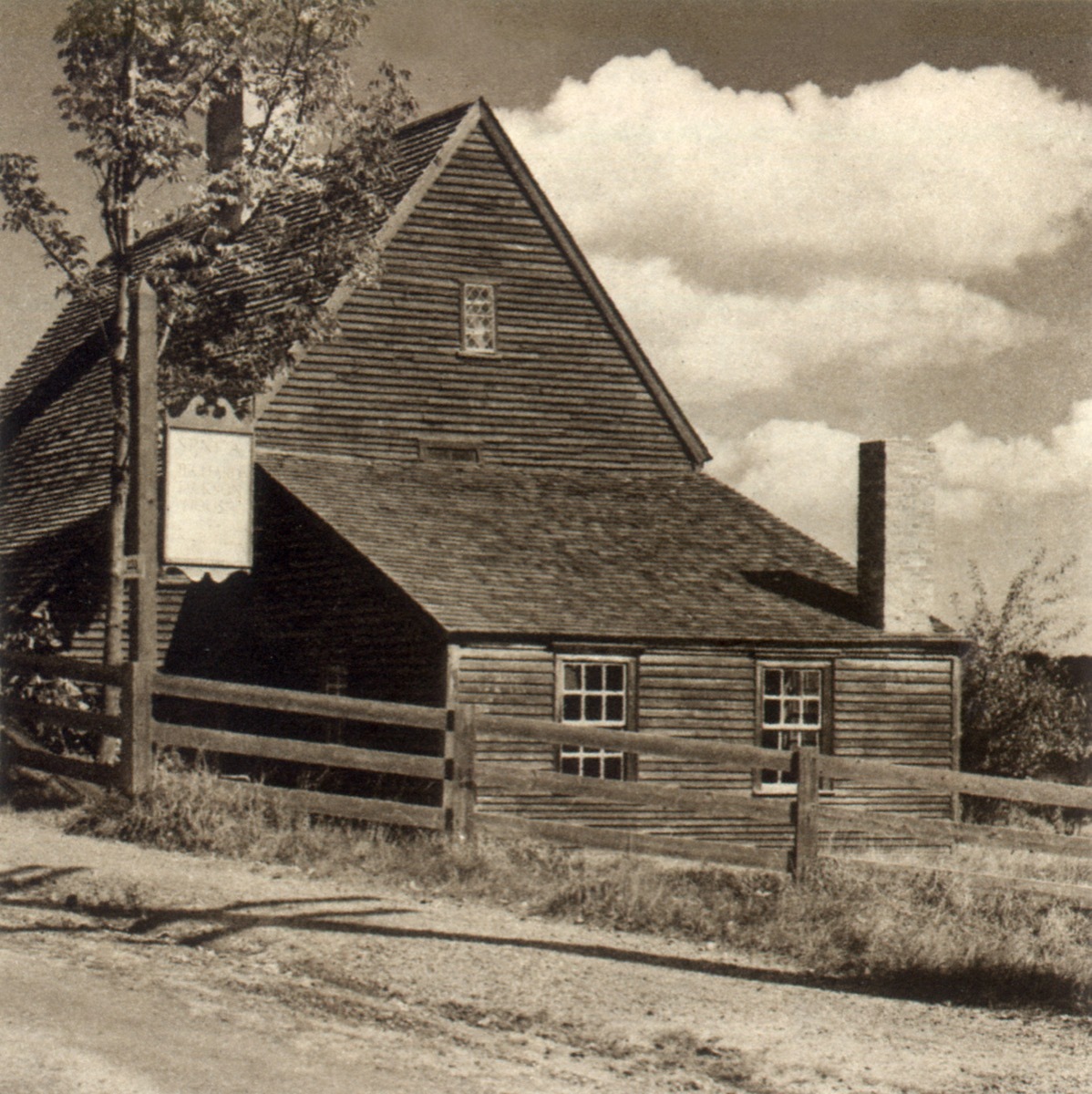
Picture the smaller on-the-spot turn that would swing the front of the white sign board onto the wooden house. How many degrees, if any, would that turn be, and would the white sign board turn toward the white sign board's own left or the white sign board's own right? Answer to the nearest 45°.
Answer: approximately 135° to the white sign board's own left

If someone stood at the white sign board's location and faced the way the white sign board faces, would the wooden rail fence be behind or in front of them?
in front

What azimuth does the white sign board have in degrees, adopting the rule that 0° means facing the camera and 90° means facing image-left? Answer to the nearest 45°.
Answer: approximately 0°
